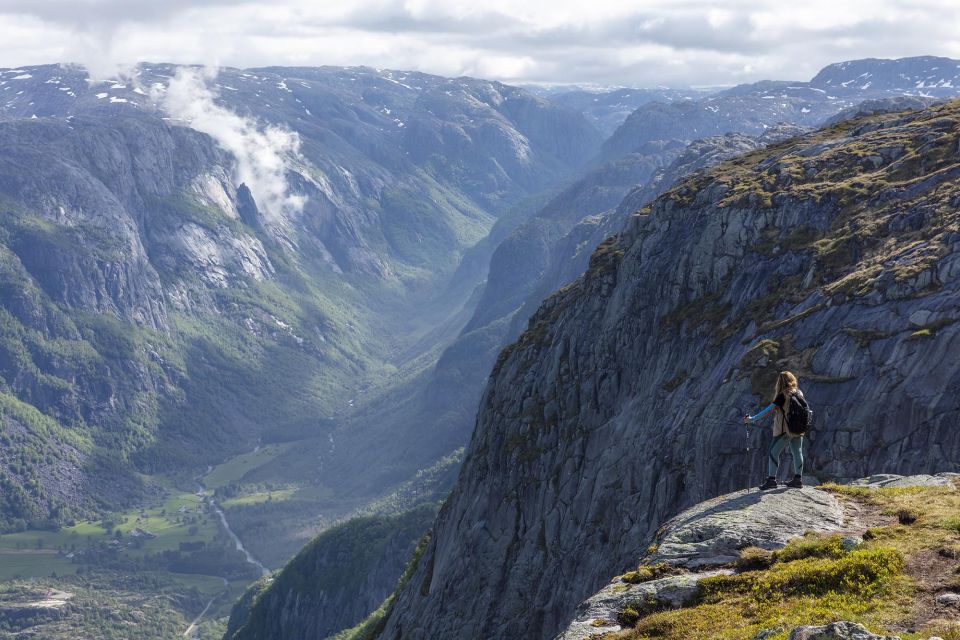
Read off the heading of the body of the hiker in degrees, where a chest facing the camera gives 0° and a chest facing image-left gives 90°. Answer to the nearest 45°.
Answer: approximately 135°

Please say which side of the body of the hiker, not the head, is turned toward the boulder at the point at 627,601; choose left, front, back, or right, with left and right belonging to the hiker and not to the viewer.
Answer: left

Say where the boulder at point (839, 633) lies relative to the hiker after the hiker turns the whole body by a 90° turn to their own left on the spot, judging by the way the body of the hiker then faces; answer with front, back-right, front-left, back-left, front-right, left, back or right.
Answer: front-left
